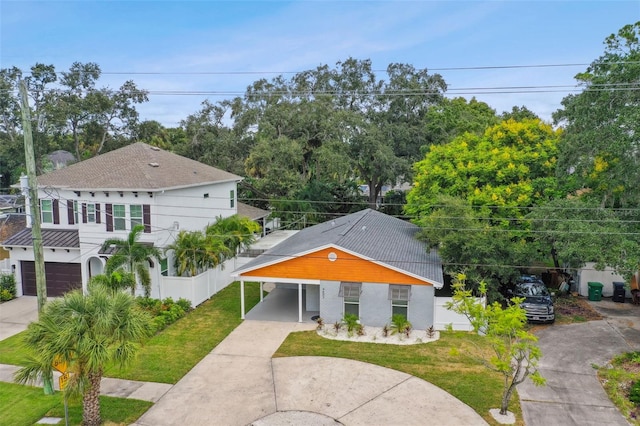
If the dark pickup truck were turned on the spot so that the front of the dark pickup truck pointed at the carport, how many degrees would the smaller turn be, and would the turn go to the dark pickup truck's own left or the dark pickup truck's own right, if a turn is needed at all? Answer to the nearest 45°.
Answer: approximately 90° to the dark pickup truck's own right

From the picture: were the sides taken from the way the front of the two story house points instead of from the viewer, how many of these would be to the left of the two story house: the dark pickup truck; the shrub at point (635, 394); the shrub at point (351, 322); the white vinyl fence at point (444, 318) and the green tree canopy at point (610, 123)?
5

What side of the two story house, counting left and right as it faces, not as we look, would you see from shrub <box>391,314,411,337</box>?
left

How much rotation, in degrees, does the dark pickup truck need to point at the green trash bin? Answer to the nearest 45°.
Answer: approximately 135° to its left

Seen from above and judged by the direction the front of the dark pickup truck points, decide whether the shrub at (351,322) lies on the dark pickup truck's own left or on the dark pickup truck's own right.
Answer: on the dark pickup truck's own right

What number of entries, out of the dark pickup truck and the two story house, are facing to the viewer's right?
0

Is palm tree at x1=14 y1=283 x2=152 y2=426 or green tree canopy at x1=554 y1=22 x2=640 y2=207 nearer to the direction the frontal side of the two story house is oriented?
the palm tree

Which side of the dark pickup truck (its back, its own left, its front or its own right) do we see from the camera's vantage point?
front

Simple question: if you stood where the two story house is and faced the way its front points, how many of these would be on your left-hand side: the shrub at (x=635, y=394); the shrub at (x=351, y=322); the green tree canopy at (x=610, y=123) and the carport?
4

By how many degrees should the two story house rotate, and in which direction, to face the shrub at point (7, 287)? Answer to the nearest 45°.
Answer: approximately 45° to its right

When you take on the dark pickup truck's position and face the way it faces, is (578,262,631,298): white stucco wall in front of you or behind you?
behind

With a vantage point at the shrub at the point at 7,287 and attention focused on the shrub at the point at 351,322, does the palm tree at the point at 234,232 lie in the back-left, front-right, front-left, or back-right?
front-left

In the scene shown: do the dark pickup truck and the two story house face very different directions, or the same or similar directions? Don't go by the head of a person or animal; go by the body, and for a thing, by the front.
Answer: same or similar directions

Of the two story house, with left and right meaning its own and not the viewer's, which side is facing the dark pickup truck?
left

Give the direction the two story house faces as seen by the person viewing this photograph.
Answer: facing the viewer and to the left of the viewer

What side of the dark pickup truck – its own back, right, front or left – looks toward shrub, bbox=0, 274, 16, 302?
right

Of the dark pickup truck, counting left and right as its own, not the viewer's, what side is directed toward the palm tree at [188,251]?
right
